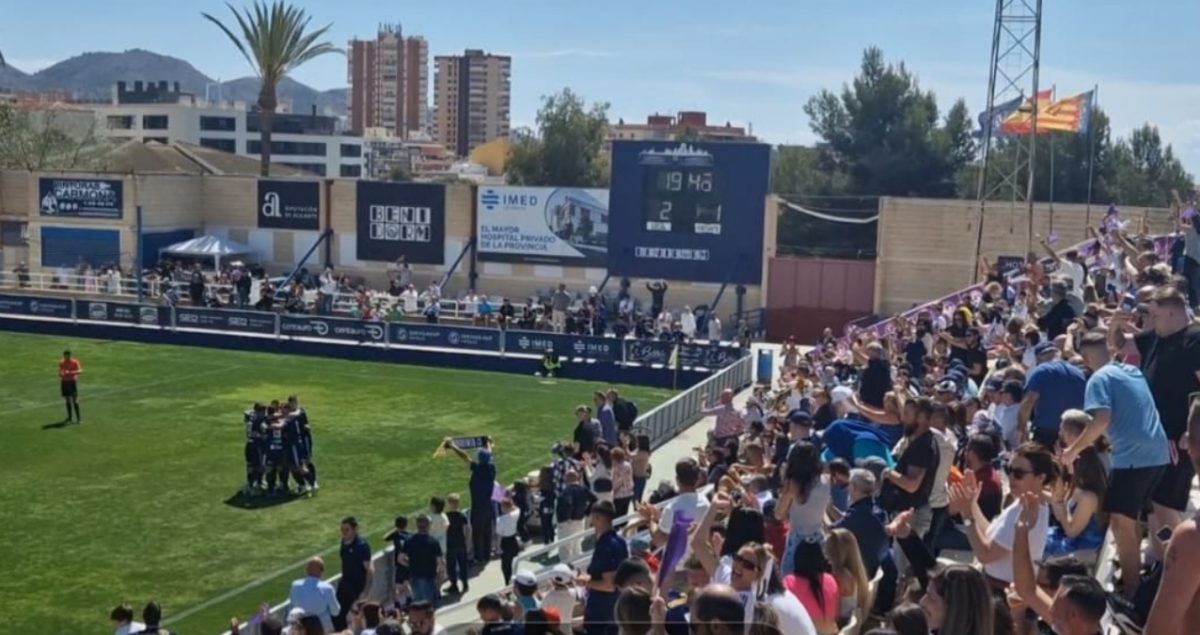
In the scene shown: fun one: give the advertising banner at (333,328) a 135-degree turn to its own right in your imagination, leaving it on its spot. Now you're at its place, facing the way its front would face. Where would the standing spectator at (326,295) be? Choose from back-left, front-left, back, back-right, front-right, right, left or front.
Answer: front-right

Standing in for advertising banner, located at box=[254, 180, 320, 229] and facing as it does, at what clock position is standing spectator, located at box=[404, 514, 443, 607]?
The standing spectator is roughly at 12 o'clock from the advertising banner.

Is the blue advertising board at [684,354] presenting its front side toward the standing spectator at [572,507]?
yes

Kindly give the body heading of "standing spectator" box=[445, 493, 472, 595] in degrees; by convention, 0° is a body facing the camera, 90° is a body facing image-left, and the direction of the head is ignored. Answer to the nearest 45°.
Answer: approximately 135°

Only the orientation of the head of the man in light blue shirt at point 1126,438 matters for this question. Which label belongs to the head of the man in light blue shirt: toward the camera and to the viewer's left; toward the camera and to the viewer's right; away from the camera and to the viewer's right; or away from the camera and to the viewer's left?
away from the camera and to the viewer's left

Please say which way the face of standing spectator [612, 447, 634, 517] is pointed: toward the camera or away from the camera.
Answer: away from the camera

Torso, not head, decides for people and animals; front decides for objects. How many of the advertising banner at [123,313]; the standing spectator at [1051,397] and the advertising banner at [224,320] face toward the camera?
2

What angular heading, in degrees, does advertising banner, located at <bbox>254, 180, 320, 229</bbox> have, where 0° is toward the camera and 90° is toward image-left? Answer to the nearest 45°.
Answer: approximately 0°

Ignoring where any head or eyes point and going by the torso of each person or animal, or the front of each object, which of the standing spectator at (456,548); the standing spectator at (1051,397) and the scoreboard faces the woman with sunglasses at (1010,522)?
the scoreboard

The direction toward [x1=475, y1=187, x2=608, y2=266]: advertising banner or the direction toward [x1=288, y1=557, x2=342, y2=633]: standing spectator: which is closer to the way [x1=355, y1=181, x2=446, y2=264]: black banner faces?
the standing spectator
